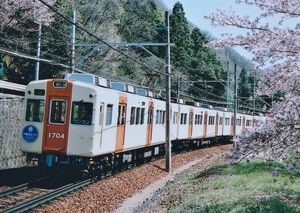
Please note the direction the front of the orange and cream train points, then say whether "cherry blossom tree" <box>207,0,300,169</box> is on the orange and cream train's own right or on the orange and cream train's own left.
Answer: on the orange and cream train's own left

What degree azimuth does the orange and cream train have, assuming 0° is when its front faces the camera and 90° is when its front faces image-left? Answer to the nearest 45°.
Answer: approximately 45°
